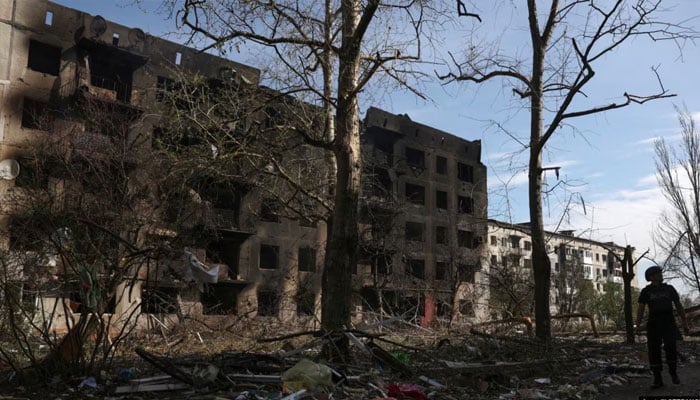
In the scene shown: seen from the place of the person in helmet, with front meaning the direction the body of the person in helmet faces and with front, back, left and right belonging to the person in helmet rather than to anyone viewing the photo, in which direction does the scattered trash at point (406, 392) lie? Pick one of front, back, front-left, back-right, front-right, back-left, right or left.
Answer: front-right

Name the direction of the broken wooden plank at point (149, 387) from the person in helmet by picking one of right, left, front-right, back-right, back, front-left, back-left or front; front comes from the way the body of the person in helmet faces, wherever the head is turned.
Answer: front-right

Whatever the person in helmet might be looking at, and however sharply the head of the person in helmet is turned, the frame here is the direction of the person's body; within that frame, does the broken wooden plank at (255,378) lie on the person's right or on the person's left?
on the person's right

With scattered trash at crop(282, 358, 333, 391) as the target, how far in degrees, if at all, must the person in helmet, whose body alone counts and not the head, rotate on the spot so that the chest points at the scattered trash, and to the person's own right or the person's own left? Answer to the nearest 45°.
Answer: approximately 45° to the person's own right

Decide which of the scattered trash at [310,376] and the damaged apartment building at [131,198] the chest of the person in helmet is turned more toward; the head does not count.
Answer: the scattered trash

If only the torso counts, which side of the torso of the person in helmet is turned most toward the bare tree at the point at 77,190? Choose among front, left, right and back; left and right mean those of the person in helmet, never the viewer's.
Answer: right

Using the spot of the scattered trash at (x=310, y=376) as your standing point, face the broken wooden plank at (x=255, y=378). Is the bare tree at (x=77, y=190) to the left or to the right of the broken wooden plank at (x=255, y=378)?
right

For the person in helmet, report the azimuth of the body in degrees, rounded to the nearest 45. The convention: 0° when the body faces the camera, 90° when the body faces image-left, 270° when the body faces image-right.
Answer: approximately 0°
